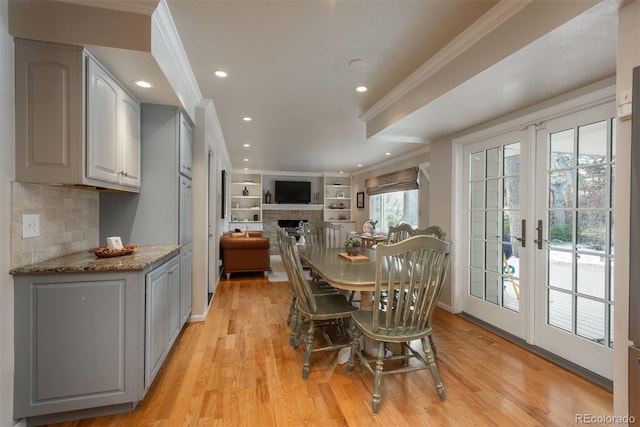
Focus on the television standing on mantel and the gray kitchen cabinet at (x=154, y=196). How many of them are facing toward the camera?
1

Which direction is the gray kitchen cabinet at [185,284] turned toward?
to the viewer's right

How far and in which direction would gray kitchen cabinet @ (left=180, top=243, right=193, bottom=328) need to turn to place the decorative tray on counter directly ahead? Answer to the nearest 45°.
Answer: approximately 135° to its right

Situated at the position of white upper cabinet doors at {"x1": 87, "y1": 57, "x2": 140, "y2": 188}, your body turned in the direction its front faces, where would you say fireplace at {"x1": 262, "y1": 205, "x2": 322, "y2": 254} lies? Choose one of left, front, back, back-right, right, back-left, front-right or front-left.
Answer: left

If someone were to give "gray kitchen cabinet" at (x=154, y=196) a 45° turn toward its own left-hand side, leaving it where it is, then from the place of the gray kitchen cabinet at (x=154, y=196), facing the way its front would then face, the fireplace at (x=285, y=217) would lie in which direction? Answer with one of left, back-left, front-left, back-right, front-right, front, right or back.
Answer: front

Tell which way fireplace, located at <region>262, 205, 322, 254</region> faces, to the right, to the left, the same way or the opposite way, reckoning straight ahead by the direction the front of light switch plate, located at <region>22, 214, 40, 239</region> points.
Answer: to the right

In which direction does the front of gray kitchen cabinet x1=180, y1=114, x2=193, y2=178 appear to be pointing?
to the viewer's right

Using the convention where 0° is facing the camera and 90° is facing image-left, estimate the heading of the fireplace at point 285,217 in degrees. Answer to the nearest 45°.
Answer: approximately 0°

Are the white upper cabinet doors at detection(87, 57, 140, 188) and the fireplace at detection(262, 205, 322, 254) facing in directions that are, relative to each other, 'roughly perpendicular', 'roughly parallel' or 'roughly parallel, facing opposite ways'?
roughly perpendicular

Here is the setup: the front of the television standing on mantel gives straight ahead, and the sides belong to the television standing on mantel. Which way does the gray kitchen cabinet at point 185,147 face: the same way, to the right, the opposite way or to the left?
to the left

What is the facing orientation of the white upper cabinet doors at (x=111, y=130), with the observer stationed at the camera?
facing the viewer and to the right of the viewer

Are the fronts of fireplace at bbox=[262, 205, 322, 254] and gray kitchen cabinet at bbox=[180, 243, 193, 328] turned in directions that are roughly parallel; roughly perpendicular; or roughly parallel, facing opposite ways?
roughly perpendicular

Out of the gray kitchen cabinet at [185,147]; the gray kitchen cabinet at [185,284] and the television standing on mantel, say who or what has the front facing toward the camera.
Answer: the television standing on mantel

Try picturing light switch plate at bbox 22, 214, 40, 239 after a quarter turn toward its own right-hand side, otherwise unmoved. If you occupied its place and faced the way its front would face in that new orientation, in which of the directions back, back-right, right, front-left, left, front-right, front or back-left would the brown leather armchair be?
back
